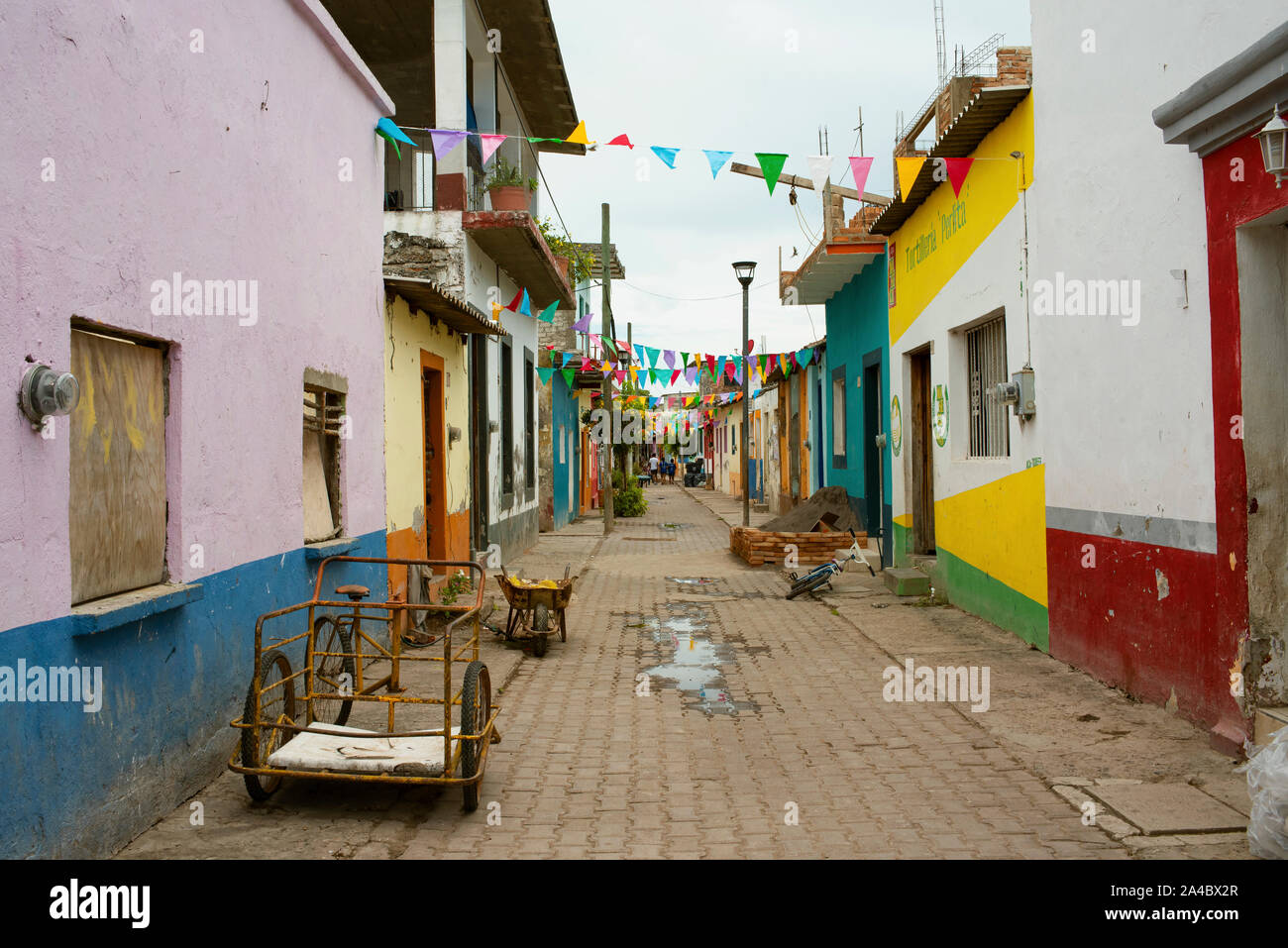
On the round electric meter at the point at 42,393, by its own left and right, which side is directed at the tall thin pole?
left

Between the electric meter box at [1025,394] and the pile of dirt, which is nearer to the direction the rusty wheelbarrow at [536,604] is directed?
the electric meter box

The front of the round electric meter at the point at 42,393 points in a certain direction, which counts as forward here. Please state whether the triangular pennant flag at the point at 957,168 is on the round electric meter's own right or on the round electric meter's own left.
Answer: on the round electric meter's own left

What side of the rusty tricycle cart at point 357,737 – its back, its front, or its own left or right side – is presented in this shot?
front

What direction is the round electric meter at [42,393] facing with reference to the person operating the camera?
facing the viewer and to the right of the viewer

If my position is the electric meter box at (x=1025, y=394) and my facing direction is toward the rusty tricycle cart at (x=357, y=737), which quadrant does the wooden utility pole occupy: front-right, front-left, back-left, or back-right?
back-right

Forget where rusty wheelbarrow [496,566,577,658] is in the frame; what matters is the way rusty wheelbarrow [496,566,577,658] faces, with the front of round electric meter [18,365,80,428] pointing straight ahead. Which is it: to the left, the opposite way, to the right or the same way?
to the right

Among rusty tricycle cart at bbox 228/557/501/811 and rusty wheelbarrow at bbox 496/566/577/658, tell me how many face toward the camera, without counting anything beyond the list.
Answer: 2

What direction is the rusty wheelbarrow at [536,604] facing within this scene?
toward the camera
